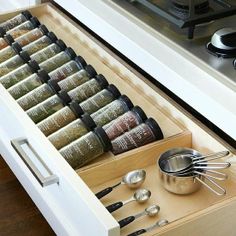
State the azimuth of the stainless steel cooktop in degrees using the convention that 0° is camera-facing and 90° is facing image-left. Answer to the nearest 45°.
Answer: approximately 45°

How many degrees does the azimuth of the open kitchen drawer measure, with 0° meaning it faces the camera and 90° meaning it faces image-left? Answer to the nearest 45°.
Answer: approximately 45°
